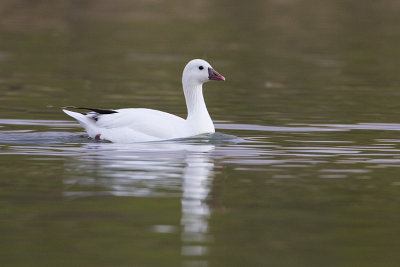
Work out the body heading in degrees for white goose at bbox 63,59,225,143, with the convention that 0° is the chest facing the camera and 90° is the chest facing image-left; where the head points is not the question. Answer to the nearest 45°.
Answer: approximately 270°
